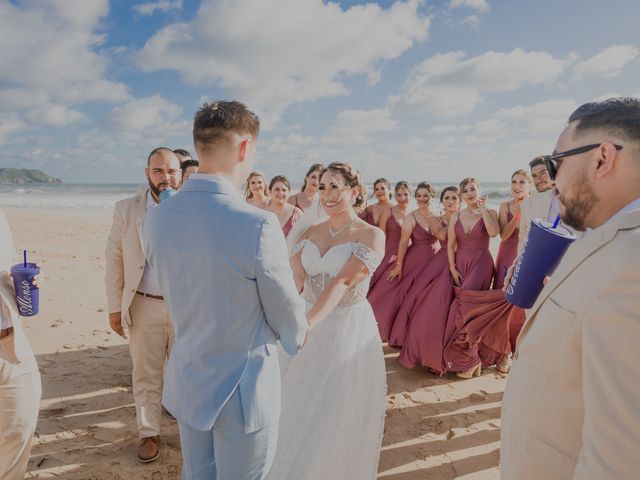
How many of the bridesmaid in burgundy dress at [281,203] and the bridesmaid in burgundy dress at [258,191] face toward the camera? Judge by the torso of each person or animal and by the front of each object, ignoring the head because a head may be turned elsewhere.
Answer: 2

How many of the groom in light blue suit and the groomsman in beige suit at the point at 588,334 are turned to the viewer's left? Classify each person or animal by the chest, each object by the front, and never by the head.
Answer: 1

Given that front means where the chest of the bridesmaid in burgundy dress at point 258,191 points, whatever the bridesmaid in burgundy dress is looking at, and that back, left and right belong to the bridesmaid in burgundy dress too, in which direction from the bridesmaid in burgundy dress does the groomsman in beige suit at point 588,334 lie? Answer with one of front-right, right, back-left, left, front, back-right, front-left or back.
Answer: front

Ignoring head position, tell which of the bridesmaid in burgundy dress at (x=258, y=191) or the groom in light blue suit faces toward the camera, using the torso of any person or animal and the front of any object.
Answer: the bridesmaid in burgundy dress

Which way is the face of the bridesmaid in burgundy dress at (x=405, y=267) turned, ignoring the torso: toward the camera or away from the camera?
toward the camera

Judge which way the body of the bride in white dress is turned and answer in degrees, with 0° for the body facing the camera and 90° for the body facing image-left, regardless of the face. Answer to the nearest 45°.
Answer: approximately 45°

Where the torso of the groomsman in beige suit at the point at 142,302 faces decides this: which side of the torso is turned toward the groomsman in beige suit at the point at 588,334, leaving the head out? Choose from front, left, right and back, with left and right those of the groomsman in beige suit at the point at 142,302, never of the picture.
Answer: front

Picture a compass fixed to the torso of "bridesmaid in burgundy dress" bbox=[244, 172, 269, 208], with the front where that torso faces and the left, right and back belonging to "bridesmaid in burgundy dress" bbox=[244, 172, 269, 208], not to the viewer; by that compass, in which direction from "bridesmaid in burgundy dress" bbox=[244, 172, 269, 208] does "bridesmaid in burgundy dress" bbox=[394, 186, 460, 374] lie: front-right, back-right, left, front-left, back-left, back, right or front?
front-left

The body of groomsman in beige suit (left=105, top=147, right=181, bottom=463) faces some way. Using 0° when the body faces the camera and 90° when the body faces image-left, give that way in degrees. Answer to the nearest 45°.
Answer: approximately 315°

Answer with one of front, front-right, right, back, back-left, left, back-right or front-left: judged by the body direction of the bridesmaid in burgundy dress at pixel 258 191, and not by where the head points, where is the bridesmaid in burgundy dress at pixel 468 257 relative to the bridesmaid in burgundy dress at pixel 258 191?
front-left

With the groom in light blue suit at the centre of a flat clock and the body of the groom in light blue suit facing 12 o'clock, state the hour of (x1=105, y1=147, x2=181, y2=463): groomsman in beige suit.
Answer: The groomsman in beige suit is roughly at 10 o'clock from the groom in light blue suit.

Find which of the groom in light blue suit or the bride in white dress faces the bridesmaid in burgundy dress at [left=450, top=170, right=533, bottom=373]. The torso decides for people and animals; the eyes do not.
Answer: the groom in light blue suit

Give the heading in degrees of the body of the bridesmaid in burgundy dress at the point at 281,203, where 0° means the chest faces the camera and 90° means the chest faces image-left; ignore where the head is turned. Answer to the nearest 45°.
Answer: approximately 0°

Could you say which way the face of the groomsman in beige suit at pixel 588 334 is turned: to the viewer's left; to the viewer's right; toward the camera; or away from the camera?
to the viewer's left
